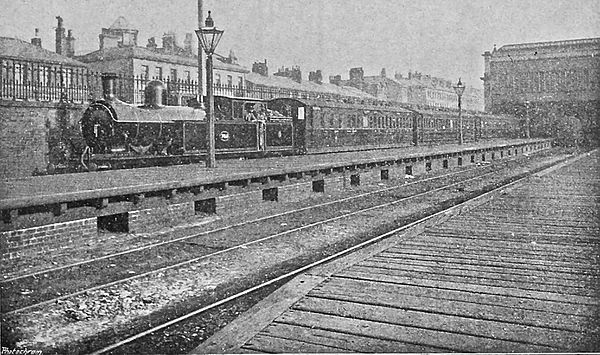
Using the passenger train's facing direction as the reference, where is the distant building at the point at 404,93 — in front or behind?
behind

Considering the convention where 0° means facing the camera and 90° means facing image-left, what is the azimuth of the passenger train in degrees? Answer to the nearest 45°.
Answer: approximately 45°

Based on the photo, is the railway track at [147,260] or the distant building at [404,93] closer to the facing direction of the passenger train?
the railway track

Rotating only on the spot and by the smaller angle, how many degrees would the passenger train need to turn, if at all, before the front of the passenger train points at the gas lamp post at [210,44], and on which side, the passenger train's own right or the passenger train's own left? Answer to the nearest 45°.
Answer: approximately 45° to the passenger train's own left
